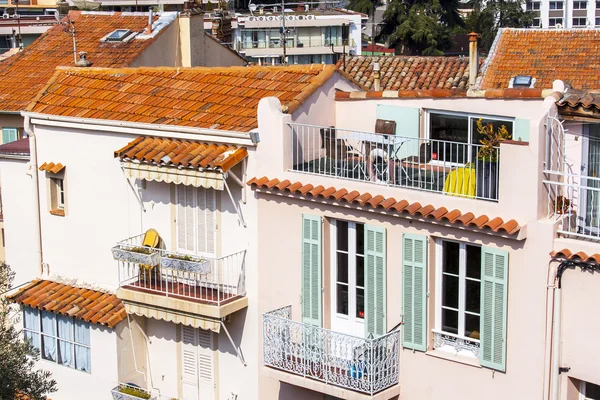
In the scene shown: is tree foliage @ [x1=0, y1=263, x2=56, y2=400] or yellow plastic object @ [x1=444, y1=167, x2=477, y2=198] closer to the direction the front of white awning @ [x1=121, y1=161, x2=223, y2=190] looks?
the tree foliage

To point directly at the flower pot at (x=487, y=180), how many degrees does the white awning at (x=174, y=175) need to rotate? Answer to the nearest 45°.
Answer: approximately 90° to its left

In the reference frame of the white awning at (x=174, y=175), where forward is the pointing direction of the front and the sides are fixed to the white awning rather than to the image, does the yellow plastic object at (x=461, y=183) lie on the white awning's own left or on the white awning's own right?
on the white awning's own left

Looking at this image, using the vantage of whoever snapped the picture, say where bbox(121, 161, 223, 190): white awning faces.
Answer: facing the viewer and to the left of the viewer

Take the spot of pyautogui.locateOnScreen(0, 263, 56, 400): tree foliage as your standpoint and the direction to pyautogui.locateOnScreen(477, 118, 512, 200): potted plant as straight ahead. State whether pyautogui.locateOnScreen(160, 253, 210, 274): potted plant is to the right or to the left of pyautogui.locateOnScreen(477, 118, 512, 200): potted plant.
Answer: left

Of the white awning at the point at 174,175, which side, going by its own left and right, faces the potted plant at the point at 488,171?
left
